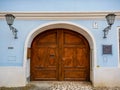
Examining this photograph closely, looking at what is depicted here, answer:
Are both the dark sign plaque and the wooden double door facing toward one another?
no

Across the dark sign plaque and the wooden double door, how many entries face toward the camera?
2

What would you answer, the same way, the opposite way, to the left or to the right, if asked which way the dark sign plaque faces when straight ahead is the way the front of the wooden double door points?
the same way

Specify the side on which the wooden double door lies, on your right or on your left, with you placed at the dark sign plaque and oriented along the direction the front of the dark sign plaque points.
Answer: on your right

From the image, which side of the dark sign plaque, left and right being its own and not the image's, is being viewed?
front

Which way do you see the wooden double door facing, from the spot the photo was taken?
facing the viewer

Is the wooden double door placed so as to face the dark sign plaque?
no
